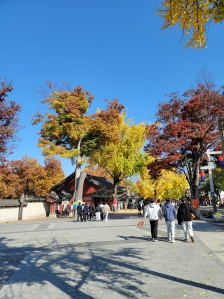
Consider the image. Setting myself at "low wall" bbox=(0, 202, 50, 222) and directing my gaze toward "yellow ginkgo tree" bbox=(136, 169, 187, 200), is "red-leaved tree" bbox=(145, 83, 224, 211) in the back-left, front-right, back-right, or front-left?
front-right

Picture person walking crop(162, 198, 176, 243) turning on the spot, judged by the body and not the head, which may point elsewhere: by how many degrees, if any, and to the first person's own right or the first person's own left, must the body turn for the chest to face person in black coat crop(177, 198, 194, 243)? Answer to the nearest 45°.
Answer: approximately 90° to the first person's own right

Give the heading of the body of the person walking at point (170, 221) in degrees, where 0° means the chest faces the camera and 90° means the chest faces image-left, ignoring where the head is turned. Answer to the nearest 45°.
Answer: approximately 180°

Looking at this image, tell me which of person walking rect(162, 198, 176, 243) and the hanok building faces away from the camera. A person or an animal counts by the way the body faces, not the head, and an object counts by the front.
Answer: the person walking

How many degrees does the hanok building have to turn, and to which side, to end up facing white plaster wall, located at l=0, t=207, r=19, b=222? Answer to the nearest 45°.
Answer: approximately 90° to its right

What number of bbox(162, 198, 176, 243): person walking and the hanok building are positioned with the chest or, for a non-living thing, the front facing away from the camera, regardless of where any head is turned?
1

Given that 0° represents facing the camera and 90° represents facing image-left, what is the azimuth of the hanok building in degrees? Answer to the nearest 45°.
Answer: approximately 315°

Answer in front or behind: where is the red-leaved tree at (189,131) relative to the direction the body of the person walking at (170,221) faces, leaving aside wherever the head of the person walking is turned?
in front

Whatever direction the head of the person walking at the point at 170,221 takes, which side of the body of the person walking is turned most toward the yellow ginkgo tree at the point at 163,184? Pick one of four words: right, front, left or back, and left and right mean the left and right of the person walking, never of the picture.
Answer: front

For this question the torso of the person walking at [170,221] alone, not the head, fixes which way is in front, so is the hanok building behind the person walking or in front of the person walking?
in front

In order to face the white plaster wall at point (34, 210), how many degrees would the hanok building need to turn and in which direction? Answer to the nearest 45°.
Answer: approximately 90° to its right

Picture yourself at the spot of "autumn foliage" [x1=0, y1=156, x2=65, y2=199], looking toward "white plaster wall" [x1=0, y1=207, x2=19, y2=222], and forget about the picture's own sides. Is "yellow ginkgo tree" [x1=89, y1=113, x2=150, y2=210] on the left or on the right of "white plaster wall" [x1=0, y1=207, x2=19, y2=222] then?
left

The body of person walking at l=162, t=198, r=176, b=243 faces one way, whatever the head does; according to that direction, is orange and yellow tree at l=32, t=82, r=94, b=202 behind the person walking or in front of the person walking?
in front

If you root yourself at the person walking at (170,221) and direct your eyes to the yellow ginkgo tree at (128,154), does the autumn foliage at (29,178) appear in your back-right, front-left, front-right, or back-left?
front-left

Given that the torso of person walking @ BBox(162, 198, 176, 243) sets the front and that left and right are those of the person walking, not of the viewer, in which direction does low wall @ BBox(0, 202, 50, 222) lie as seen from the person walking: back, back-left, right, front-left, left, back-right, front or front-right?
front-left
